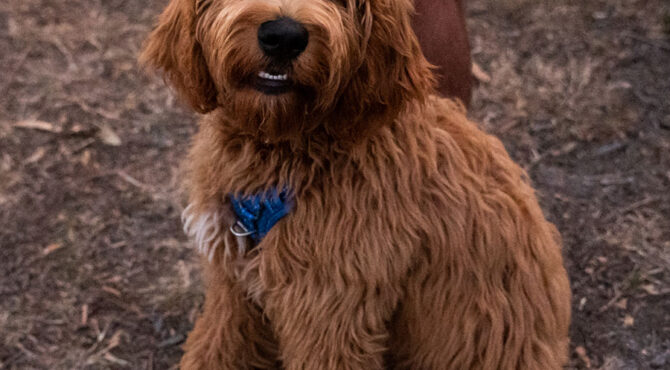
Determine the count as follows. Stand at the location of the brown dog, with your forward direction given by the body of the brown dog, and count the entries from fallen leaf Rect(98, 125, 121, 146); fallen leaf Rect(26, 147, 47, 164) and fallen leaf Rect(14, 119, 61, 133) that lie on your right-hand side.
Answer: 3

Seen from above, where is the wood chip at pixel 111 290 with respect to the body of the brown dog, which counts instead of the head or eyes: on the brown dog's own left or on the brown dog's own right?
on the brown dog's own right

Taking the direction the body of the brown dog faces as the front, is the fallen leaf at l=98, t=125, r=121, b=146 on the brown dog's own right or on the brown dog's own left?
on the brown dog's own right

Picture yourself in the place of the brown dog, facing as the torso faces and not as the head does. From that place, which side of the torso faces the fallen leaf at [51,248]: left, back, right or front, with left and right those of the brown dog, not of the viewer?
right

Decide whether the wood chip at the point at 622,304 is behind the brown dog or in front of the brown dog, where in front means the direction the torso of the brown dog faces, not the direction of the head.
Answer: behind

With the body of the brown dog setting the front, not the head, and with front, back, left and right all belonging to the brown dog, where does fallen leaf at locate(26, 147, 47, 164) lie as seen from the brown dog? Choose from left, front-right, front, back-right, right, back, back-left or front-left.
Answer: right

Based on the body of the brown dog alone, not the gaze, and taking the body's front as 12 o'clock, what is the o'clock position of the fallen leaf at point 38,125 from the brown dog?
The fallen leaf is roughly at 3 o'clock from the brown dog.

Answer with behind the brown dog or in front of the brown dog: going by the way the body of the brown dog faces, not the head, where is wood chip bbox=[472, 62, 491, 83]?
behind

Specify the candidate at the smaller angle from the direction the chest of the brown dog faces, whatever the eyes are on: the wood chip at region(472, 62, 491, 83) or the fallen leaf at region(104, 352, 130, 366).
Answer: the fallen leaf

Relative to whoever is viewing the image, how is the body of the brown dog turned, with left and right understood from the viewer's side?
facing the viewer and to the left of the viewer

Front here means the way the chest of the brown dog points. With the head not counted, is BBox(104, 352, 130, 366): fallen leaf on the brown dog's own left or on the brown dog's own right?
on the brown dog's own right
